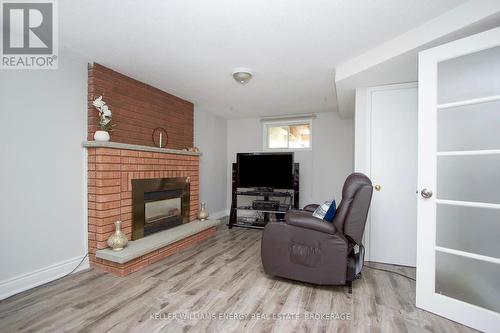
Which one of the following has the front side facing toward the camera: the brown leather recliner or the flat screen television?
the flat screen television

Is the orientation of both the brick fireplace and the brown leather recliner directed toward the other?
yes

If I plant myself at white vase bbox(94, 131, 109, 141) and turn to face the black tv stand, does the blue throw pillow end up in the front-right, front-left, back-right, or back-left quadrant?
front-right

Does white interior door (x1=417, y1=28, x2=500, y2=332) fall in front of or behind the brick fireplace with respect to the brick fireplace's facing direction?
in front

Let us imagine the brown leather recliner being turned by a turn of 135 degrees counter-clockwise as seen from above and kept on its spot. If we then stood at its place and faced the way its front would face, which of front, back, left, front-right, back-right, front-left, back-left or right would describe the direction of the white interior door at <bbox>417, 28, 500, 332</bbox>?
front-left

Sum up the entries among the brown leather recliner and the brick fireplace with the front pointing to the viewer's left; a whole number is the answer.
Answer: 1

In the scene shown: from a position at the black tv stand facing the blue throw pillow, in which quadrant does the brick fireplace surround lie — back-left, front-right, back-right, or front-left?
front-right

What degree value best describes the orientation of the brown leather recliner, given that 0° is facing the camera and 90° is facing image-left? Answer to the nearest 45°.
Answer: approximately 90°

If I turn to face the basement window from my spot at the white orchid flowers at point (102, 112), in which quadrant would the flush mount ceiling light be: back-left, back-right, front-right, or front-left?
front-right

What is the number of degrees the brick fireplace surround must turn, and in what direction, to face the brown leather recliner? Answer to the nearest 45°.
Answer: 0° — it already faces it

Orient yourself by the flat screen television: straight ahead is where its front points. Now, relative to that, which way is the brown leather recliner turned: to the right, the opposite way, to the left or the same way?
to the right

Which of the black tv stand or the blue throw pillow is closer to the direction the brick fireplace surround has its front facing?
the blue throw pillow

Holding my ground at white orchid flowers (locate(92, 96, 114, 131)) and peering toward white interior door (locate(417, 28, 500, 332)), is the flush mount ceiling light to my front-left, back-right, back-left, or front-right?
front-left

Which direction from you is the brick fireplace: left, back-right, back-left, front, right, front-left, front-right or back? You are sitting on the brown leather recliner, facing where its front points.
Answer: front

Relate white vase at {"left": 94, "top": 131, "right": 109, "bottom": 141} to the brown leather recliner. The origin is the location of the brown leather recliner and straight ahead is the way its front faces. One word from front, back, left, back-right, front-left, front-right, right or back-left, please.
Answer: front

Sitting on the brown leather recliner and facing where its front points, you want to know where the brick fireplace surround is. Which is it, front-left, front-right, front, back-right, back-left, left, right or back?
front

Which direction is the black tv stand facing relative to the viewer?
toward the camera

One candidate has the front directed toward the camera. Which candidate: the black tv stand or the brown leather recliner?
the black tv stand

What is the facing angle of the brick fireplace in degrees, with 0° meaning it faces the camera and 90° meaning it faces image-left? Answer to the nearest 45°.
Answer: approximately 315°

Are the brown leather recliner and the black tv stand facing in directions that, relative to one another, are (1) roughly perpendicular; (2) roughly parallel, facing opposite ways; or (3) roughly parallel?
roughly perpendicular

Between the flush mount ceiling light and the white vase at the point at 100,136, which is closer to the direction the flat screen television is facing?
the flush mount ceiling light

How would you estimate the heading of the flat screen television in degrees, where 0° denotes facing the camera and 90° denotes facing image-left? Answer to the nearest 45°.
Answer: approximately 0°
